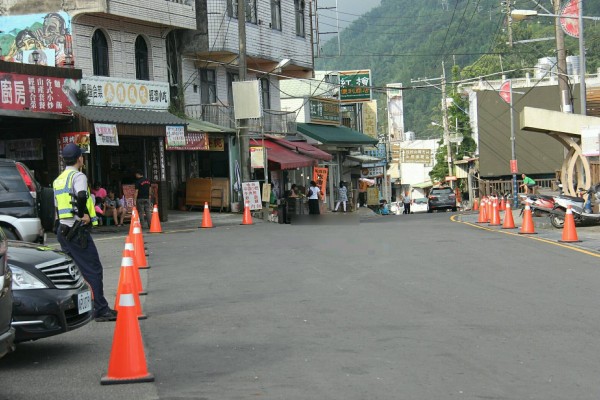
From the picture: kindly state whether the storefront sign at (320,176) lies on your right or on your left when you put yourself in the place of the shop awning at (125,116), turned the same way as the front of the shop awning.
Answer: on your left

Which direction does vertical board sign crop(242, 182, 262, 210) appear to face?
toward the camera

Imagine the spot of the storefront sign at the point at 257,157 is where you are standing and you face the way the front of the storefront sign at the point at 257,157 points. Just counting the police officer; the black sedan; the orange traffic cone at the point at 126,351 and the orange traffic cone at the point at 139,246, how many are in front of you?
4

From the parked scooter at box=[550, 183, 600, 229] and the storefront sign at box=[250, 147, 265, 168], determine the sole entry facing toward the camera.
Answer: the storefront sign

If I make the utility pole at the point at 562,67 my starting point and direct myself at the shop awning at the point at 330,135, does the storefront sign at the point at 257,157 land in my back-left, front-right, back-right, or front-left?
front-left

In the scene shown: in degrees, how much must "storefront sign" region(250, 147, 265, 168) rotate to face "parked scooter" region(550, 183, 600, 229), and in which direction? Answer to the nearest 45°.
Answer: approximately 45° to its left

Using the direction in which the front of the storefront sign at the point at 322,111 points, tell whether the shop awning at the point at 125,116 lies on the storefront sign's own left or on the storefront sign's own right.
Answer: on the storefront sign's own right

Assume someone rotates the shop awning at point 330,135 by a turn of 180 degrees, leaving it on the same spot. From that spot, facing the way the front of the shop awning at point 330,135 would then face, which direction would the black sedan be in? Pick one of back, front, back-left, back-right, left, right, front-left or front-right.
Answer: back-left

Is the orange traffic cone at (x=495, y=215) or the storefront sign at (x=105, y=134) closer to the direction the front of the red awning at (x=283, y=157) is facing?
the orange traffic cone

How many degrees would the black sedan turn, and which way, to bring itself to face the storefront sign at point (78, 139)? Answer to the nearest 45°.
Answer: approximately 135° to its left

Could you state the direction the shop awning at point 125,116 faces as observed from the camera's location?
facing the viewer and to the right of the viewer

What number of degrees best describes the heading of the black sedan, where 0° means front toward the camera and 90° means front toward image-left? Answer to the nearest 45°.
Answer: approximately 315°

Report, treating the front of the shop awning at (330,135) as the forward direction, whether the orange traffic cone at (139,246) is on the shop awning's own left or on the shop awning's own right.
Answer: on the shop awning's own right

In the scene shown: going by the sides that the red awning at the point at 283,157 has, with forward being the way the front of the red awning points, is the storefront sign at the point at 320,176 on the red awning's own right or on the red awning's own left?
on the red awning's own left
